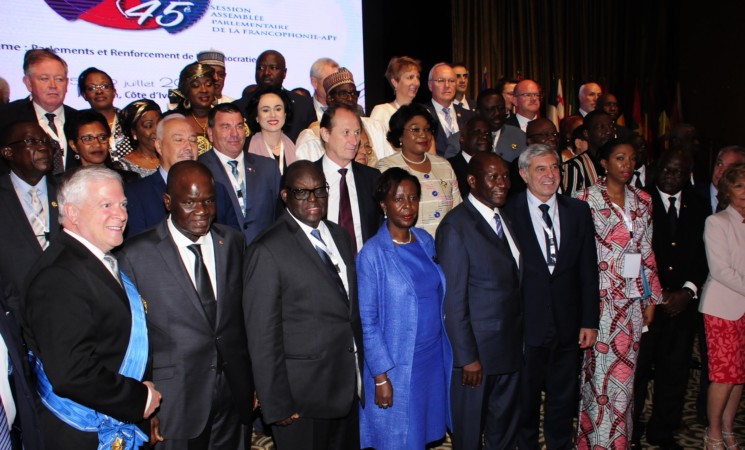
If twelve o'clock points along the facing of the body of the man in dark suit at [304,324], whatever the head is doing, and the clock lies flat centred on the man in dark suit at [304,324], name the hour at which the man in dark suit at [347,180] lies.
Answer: the man in dark suit at [347,180] is roughly at 8 o'clock from the man in dark suit at [304,324].

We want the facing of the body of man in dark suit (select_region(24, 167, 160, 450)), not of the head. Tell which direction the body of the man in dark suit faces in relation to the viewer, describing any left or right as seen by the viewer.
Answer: facing to the right of the viewer

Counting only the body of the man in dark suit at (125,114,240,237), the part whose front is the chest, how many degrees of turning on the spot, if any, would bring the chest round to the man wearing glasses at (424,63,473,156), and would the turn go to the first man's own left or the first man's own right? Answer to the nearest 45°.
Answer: approximately 90° to the first man's own left

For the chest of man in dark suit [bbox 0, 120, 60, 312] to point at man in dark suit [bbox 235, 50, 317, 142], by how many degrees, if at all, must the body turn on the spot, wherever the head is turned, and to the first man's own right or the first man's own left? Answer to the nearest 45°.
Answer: approximately 90° to the first man's own left

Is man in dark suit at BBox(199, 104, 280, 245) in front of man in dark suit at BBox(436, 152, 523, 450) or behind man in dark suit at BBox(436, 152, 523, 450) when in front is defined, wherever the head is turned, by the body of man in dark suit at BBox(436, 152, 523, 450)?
behind

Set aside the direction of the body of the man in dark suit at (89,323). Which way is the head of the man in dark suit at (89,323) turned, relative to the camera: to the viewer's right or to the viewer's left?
to the viewer's right
